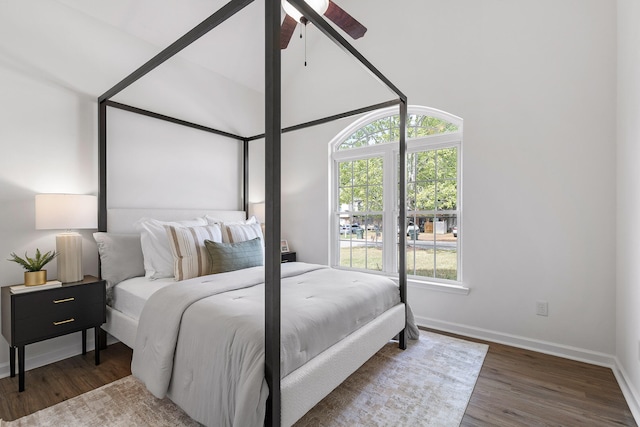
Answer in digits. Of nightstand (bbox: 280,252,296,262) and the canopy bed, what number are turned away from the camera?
0

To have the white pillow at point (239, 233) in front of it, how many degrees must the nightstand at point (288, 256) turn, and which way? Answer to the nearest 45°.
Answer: approximately 90° to its right

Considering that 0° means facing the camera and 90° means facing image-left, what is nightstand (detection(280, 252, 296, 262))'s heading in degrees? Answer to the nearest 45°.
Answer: approximately 315°

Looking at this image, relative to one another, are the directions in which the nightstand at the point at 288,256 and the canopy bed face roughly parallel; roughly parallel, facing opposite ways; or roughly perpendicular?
roughly parallel

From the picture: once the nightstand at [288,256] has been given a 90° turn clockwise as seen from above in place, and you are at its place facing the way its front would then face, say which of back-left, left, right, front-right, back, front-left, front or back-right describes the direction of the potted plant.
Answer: front

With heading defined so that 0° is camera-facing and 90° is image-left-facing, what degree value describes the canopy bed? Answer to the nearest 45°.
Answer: approximately 315°

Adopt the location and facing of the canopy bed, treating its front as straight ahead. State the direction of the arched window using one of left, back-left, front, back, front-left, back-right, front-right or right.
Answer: left

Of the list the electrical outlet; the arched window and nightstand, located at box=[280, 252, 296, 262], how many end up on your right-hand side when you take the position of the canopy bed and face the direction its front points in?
0

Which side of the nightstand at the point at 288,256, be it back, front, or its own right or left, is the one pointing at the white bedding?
right
